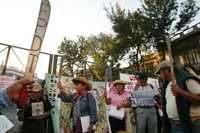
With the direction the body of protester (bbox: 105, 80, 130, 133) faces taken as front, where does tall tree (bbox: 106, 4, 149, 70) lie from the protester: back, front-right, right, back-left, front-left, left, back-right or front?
back

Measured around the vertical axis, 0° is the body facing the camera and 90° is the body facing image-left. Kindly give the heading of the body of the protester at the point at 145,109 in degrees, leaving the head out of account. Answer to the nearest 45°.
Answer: approximately 0°

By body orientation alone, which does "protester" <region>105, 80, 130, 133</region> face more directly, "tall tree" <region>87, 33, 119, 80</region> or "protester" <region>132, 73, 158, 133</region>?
the protester

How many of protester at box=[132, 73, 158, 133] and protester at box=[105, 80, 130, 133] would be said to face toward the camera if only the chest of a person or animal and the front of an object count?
2

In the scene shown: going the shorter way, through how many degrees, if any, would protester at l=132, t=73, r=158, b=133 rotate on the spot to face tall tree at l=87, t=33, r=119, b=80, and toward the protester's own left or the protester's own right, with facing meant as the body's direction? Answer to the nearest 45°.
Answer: approximately 180°

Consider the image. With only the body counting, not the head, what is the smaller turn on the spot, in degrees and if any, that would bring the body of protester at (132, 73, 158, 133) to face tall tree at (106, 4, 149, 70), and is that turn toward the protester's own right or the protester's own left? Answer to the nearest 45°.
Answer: approximately 180°

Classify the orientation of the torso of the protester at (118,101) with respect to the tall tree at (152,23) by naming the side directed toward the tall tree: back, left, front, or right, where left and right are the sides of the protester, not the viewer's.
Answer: back

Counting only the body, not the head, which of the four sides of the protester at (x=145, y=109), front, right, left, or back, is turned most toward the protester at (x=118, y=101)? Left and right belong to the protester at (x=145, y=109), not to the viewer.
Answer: right

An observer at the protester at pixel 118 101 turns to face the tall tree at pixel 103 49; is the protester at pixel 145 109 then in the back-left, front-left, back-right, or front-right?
back-right
